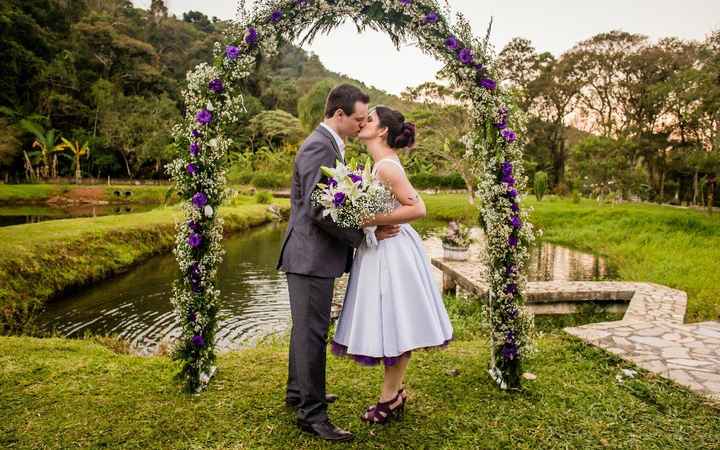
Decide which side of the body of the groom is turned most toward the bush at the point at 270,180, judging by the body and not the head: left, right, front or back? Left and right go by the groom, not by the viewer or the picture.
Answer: left

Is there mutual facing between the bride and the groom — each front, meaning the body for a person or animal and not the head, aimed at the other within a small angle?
yes

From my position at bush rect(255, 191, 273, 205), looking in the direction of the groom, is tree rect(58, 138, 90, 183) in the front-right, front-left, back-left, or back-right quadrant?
back-right

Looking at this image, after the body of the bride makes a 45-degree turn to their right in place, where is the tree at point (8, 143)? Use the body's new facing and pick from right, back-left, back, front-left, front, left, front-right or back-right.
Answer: front

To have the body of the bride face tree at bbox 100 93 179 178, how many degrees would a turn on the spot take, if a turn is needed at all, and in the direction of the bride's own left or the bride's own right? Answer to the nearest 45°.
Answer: approximately 45° to the bride's own right

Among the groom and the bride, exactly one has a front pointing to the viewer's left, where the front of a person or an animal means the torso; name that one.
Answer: the bride

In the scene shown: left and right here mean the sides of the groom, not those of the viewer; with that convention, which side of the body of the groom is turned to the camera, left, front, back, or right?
right

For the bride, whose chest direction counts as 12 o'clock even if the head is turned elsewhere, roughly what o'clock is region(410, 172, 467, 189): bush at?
The bush is roughly at 3 o'clock from the bride.

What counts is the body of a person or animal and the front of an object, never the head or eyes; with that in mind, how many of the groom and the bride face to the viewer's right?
1

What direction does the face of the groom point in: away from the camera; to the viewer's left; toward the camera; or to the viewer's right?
to the viewer's right

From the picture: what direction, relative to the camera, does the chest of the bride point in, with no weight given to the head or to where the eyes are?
to the viewer's left

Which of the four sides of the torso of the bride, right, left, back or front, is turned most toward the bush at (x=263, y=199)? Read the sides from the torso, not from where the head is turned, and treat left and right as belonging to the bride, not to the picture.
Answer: right

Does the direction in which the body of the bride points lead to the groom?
yes

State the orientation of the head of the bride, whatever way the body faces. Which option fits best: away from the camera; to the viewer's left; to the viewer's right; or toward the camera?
to the viewer's left

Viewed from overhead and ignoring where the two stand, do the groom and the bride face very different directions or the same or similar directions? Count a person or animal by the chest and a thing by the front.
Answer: very different directions
